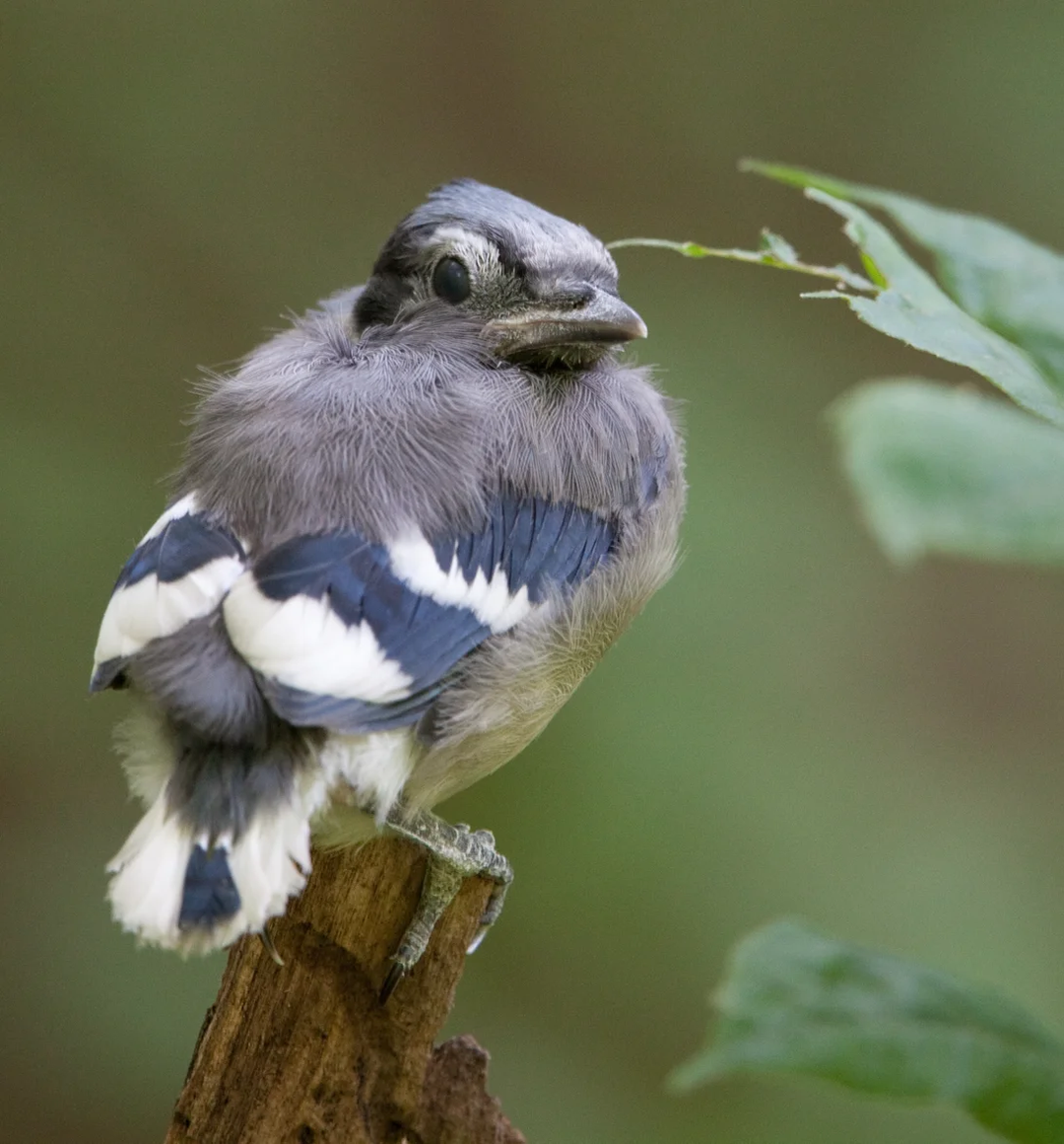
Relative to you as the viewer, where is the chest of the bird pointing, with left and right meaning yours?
facing away from the viewer and to the right of the viewer

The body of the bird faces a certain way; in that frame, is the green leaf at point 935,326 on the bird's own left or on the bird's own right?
on the bird's own right

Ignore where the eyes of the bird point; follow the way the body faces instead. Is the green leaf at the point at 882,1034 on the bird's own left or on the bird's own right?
on the bird's own right
